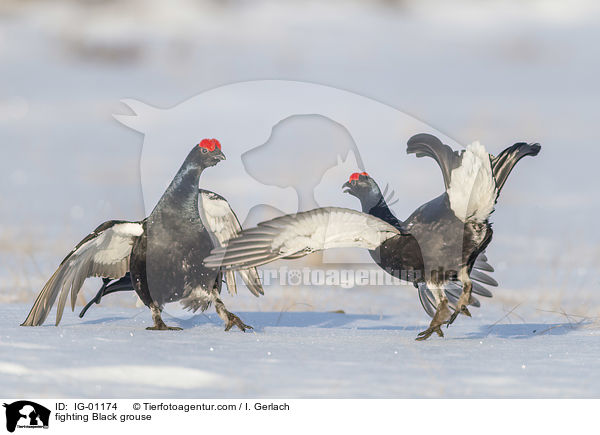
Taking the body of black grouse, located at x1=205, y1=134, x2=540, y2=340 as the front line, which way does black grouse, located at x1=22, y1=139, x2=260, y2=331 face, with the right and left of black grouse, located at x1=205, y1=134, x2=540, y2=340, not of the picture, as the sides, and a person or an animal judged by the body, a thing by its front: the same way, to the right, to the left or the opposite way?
the opposite way

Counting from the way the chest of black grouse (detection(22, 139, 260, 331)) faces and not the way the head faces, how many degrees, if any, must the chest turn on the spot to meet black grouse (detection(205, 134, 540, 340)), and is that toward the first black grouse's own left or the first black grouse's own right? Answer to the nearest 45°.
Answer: approximately 45° to the first black grouse's own left

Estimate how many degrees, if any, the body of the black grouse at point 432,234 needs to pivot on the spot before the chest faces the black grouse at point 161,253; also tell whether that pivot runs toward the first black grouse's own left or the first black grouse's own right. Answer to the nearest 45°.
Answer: approximately 45° to the first black grouse's own left

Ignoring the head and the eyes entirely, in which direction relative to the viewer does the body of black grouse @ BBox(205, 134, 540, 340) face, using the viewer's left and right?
facing away from the viewer and to the left of the viewer

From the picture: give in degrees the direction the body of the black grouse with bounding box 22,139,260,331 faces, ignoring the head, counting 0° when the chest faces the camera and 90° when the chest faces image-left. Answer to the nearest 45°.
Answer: approximately 315°
